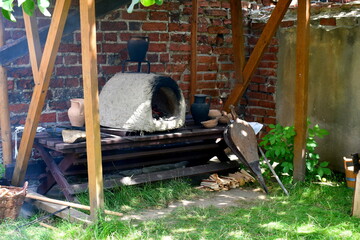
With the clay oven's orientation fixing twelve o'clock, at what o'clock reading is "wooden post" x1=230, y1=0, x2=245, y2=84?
The wooden post is roughly at 9 o'clock from the clay oven.

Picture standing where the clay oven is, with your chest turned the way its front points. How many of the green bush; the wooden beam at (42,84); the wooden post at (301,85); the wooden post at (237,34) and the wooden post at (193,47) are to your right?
1

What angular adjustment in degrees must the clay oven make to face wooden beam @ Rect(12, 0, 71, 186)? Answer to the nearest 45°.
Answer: approximately 90° to its right

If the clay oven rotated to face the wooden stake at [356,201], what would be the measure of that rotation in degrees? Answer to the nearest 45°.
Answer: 0° — it already faces it

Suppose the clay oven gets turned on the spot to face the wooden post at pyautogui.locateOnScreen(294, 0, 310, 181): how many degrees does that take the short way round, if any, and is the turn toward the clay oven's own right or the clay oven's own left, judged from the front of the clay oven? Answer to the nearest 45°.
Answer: approximately 45° to the clay oven's own left

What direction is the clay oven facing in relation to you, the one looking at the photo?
facing the viewer and to the right of the viewer

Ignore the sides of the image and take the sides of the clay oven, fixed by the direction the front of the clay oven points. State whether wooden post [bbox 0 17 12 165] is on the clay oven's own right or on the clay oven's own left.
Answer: on the clay oven's own right
